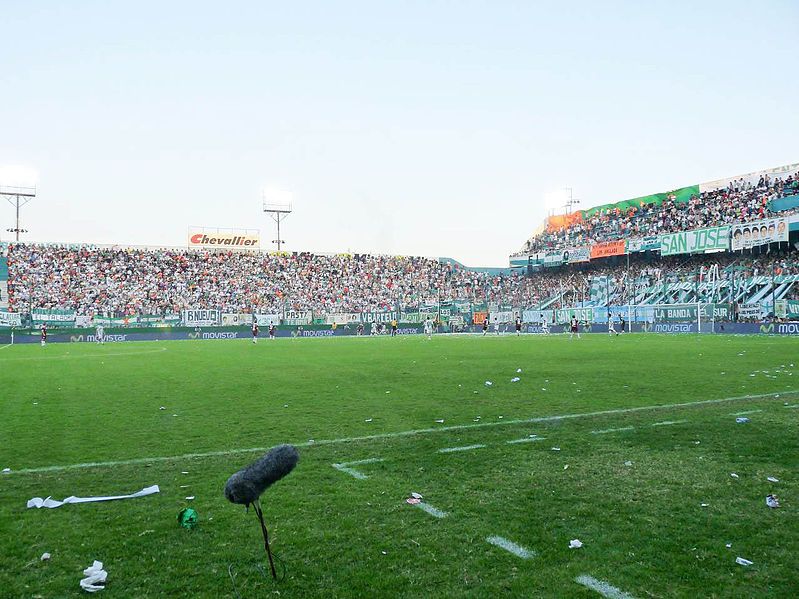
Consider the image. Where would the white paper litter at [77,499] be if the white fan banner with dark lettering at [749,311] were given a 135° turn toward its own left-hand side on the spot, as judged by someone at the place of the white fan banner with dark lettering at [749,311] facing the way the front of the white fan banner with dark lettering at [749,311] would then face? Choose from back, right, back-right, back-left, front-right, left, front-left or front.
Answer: back-right

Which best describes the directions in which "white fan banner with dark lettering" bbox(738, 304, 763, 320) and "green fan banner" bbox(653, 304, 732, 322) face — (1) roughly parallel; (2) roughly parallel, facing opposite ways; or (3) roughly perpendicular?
roughly parallel

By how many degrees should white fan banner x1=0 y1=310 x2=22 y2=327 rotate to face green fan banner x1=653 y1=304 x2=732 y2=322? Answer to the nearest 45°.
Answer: approximately 45° to its left

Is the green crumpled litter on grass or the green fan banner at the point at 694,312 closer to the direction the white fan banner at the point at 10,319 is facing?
the green crumpled litter on grass

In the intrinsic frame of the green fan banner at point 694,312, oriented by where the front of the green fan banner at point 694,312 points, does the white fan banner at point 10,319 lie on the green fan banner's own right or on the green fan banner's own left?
on the green fan banner's own right

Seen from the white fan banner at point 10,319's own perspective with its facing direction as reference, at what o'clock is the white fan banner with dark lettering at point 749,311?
the white fan banner with dark lettering at point 749,311 is roughly at 10 o'clock from the white fan banner at point 10,319.

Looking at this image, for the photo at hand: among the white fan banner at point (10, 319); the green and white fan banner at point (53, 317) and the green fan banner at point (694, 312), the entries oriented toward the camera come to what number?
3

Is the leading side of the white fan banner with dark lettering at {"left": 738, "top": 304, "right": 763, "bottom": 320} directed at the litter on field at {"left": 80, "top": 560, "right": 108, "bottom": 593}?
yes

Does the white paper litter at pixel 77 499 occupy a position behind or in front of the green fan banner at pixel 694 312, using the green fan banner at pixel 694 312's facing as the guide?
in front

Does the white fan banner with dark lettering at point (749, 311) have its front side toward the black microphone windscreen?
yes

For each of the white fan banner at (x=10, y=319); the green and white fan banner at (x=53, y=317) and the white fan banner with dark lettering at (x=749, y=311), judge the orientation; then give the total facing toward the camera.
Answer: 3

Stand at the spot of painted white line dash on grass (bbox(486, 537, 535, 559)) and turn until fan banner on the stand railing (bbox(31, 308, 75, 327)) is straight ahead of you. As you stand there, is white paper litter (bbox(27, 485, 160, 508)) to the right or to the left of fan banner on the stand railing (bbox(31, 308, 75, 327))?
left

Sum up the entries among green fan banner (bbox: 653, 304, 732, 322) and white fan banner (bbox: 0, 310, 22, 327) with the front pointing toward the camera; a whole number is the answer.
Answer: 2

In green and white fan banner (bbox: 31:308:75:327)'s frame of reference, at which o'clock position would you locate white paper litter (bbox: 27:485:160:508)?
The white paper litter is roughly at 12 o'clock from the green and white fan banner.

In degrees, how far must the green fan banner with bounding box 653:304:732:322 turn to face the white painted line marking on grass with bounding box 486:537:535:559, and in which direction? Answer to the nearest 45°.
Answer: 0° — it already faces it

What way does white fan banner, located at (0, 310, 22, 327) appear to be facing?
toward the camera

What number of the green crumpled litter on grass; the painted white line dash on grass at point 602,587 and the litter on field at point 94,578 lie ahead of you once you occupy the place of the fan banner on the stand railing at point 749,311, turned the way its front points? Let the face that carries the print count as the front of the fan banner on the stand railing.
3

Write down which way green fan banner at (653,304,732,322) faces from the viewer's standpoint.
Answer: facing the viewer
